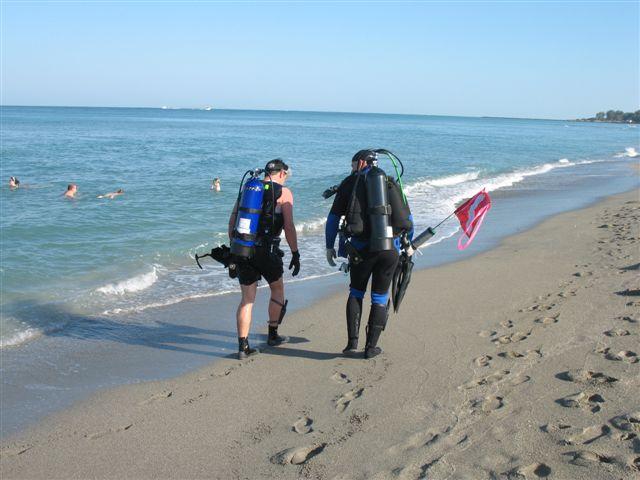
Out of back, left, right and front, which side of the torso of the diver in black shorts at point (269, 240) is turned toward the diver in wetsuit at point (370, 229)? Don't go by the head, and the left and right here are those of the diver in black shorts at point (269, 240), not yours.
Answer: right

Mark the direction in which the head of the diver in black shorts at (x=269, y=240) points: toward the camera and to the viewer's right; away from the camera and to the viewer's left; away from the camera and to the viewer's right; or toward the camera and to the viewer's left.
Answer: away from the camera and to the viewer's right

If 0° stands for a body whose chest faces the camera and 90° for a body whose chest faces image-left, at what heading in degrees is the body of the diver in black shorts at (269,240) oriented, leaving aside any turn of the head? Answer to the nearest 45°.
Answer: approximately 225°
